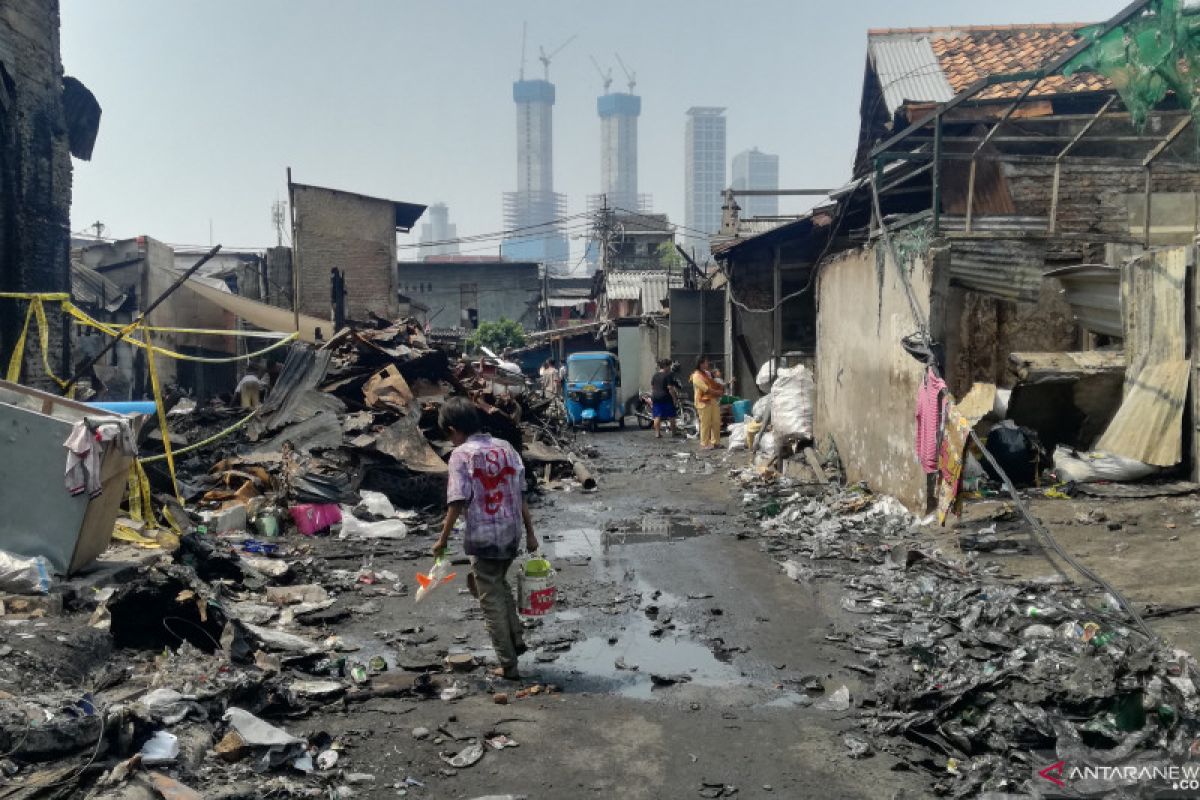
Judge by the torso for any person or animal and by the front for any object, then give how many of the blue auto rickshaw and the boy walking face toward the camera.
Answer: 1

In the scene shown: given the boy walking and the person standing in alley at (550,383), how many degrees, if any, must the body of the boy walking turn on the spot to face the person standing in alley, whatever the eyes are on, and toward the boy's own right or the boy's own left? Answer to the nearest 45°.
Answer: approximately 45° to the boy's own right

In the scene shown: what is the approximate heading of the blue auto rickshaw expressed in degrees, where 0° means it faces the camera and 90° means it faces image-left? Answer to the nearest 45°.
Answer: approximately 0°

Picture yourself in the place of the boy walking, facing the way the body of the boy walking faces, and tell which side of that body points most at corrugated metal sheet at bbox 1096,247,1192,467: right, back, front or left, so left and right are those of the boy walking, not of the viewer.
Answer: right

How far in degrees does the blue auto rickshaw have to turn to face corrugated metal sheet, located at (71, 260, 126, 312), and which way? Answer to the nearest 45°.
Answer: approximately 90° to its right

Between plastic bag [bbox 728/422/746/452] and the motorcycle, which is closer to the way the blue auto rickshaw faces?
the plastic bag

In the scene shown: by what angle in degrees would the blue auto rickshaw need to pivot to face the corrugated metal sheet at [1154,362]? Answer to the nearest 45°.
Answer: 0° — it already faces it

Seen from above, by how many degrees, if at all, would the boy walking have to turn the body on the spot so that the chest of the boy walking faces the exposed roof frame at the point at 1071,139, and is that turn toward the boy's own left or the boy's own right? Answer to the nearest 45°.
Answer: approximately 90° to the boy's own right

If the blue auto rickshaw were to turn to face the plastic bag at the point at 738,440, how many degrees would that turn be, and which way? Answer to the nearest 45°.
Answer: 0° — it already faces it

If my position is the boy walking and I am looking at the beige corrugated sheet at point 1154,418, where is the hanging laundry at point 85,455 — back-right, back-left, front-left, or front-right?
back-left

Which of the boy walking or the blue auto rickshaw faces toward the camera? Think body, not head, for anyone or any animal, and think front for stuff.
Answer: the blue auto rickshaw

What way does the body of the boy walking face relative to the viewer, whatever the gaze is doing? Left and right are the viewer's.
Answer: facing away from the viewer and to the left of the viewer

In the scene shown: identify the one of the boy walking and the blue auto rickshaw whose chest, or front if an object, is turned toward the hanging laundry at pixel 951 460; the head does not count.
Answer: the blue auto rickshaw

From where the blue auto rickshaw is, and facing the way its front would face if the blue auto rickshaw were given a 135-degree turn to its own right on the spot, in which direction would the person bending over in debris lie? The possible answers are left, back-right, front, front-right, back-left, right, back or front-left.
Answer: left

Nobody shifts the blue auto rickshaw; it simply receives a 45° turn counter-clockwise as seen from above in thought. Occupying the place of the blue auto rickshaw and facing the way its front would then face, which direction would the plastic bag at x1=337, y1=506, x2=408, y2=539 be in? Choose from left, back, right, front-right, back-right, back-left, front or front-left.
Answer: front-right

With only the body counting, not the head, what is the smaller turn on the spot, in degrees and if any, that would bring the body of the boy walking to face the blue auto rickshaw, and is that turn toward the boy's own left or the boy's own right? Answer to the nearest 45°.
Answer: approximately 45° to the boy's own right
